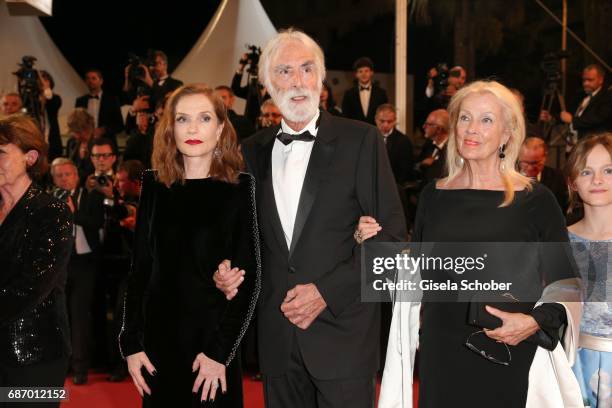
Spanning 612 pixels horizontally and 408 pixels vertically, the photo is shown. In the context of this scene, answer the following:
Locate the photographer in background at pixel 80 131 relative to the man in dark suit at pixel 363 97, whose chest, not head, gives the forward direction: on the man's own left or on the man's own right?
on the man's own right

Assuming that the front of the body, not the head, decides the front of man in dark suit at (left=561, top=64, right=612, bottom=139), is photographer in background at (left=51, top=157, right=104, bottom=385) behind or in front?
in front

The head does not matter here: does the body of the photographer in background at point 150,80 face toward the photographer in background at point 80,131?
no

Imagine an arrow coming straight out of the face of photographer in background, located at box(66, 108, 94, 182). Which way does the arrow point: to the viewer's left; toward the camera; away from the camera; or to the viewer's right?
toward the camera

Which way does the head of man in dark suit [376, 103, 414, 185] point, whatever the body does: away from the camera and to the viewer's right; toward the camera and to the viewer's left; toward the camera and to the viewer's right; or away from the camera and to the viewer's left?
toward the camera and to the viewer's left

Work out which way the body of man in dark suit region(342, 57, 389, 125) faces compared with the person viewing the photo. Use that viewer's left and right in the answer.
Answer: facing the viewer

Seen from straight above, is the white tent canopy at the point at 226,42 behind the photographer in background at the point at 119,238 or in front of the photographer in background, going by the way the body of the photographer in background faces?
behind

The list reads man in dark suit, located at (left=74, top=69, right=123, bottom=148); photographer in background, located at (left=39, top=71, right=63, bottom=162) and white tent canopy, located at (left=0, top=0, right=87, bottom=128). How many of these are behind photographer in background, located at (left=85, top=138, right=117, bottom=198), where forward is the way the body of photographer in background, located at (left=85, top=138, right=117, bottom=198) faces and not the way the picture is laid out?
3

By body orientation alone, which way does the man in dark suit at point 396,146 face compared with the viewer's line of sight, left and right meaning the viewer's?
facing the viewer and to the left of the viewer

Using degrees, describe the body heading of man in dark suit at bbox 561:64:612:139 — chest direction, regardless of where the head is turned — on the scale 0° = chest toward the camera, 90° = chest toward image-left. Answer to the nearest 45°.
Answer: approximately 45°

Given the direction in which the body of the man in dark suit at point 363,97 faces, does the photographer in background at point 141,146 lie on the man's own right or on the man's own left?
on the man's own right

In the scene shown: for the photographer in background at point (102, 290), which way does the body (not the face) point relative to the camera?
toward the camera

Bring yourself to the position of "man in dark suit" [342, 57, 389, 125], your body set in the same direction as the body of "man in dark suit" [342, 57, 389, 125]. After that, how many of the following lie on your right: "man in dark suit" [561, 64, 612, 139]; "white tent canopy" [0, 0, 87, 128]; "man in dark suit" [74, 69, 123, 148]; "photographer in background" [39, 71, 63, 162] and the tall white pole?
3

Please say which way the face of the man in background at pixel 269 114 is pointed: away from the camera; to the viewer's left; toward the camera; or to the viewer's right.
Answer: toward the camera

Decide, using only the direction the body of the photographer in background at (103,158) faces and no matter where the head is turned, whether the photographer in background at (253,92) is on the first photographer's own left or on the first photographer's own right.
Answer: on the first photographer's own left

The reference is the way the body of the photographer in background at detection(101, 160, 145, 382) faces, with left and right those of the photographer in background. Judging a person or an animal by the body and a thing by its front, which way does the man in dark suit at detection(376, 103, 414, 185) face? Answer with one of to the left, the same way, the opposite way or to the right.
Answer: the same way

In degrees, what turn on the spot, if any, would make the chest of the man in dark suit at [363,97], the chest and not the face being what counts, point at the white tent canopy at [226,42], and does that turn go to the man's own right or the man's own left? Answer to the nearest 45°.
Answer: approximately 135° to the man's own right
